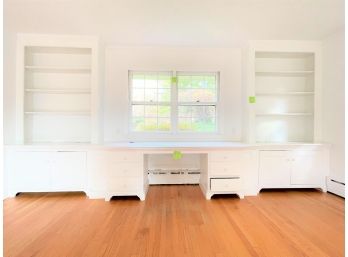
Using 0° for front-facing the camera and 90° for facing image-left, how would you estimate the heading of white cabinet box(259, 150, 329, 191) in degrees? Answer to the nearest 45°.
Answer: approximately 0°

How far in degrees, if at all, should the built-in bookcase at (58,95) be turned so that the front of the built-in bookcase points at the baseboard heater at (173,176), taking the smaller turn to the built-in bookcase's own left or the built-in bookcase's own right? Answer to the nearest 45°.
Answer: approximately 45° to the built-in bookcase's own left

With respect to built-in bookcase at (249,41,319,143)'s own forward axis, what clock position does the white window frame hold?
The white window frame is roughly at 2 o'clock from the built-in bookcase.

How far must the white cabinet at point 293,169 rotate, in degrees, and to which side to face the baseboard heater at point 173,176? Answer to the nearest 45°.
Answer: approximately 90° to its right

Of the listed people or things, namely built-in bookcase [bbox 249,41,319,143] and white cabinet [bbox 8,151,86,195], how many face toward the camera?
2

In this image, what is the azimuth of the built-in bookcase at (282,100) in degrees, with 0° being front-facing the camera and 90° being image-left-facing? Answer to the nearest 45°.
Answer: approximately 0°

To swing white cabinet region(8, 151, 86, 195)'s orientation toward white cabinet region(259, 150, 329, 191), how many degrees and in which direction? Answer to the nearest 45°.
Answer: approximately 45° to its left

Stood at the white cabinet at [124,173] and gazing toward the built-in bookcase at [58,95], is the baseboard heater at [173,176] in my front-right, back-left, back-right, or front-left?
back-right
